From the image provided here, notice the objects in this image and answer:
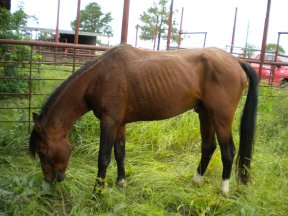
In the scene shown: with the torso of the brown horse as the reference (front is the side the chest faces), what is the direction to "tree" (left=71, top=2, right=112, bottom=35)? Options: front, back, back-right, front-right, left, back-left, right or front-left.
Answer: right

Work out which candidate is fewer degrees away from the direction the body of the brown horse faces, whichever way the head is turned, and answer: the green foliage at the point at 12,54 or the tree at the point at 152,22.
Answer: the green foliage

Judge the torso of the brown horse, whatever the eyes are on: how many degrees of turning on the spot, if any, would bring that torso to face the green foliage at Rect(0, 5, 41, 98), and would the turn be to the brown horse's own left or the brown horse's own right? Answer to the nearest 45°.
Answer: approximately 45° to the brown horse's own right

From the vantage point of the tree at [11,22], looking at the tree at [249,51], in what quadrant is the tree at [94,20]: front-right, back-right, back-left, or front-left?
front-left

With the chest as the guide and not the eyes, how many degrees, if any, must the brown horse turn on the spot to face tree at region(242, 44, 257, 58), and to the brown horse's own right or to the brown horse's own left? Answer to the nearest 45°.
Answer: approximately 90° to the brown horse's own right

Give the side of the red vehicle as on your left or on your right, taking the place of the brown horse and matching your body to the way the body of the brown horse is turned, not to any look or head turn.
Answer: on your right

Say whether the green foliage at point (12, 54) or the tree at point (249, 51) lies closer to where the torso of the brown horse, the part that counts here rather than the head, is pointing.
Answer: the green foliage

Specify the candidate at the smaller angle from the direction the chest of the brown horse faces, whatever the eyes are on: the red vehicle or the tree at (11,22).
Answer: the tree

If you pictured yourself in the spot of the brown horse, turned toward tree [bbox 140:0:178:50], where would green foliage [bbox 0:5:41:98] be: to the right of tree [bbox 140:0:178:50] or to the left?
left

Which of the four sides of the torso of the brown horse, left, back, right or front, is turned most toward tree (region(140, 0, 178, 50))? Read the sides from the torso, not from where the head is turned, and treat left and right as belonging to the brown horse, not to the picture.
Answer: right

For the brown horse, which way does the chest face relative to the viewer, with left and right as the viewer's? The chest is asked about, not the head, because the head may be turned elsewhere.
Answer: facing to the left of the viewer
